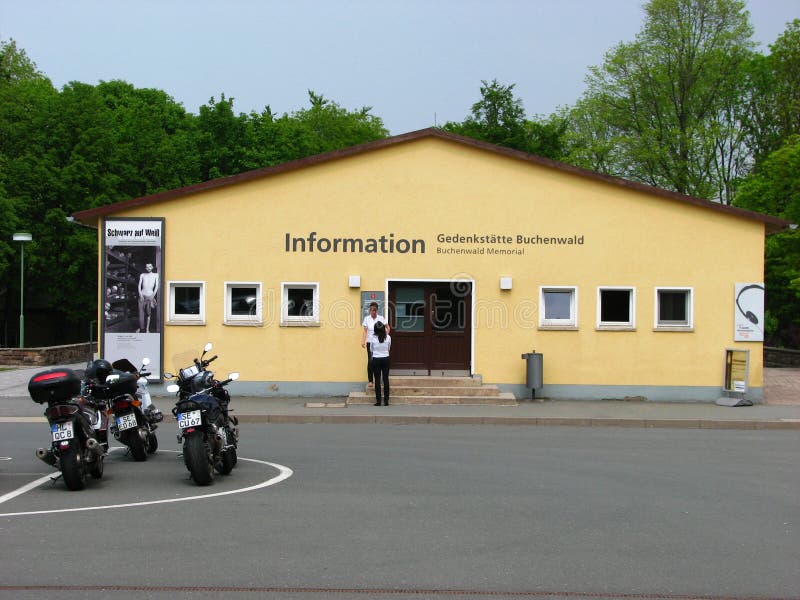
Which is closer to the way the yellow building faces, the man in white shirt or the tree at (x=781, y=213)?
the man in white shirt

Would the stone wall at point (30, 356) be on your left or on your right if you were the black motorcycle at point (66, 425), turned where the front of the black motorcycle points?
on your left

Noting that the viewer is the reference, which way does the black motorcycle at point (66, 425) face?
facing away from the viewer and to the right of the viewer

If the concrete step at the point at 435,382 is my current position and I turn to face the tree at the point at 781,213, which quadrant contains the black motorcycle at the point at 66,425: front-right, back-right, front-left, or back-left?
back-right

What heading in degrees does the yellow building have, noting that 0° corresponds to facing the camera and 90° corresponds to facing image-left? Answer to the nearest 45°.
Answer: approximately 0°

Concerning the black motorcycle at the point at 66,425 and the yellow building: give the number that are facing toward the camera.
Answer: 1

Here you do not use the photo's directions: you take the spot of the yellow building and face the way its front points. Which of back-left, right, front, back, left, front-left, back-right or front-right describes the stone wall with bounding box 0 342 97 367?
back-right
